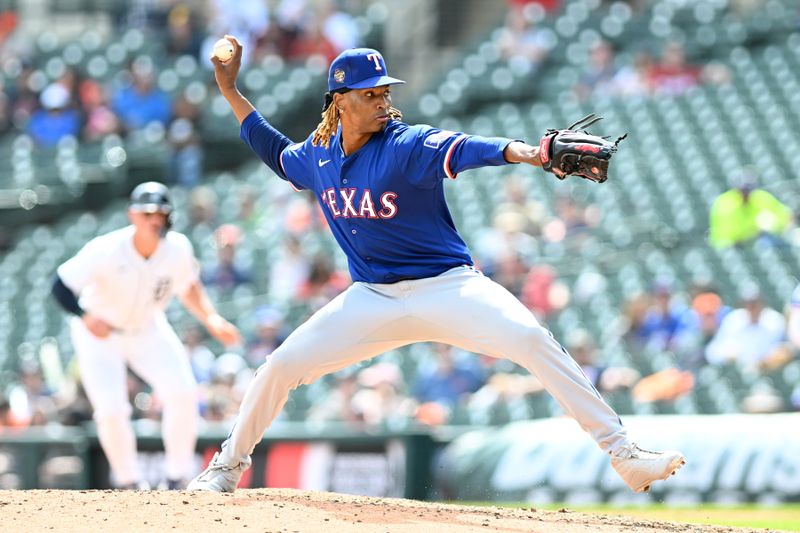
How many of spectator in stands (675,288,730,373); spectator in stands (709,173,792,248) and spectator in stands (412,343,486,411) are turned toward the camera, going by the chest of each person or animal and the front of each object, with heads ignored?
3

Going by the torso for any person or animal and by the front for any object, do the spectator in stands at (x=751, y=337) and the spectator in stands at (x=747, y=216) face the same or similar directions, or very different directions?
same or similar directions

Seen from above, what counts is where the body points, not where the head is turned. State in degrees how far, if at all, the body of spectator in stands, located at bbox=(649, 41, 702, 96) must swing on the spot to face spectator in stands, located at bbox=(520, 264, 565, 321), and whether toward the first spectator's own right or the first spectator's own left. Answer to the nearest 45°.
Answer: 0° — they already face them

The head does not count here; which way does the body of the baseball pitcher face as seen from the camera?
toward the camera

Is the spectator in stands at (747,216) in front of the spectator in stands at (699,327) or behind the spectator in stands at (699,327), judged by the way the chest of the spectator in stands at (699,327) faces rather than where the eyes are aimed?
behind

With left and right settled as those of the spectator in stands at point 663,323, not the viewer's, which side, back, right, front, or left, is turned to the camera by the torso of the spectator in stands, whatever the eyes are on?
front

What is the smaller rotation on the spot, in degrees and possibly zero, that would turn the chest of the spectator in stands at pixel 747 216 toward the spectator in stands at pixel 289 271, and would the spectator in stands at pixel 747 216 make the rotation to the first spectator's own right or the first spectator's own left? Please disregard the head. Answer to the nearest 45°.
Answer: approximately 90° to the first spectator's own right

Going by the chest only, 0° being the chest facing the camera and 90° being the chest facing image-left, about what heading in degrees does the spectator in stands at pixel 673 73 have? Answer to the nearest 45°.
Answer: approximately 0°

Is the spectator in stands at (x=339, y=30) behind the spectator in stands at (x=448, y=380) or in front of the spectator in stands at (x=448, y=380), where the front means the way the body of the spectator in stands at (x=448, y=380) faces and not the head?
behind

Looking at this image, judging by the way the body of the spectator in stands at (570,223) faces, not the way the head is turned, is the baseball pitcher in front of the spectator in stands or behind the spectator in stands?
in front

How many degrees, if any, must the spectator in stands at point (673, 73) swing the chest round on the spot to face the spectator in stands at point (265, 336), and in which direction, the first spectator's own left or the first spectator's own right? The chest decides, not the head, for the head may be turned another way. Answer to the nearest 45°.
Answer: approximately 45° to the first spectator's own right

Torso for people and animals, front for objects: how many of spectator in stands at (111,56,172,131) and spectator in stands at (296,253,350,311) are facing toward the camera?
2

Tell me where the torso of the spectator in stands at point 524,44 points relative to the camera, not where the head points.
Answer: toward the camera

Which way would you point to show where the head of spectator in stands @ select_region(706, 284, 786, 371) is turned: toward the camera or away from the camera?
toward the camera

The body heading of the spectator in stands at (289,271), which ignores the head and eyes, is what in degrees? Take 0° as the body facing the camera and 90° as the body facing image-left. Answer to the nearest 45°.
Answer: approximately 0°
